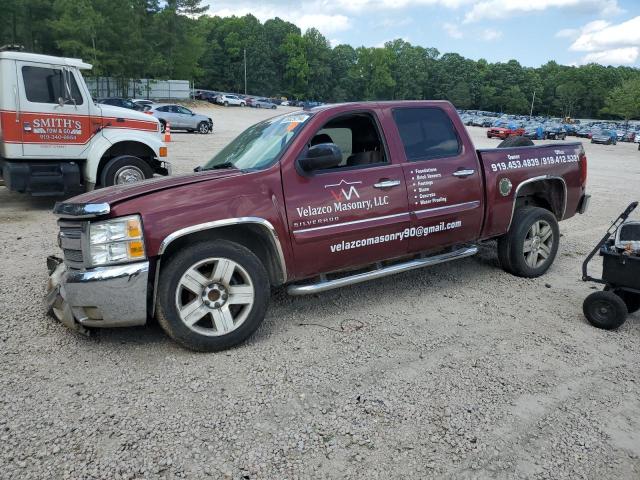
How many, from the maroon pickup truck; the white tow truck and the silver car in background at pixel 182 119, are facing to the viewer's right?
2

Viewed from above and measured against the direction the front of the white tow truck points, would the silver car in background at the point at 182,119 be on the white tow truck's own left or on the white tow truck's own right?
on the white tow truck's own left

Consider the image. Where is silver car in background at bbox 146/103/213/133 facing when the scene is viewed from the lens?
facing to the right of the viewer

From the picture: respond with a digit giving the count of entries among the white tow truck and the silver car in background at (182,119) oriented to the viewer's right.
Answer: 2

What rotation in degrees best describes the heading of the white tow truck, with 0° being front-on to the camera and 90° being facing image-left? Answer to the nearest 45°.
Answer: approximately 270°

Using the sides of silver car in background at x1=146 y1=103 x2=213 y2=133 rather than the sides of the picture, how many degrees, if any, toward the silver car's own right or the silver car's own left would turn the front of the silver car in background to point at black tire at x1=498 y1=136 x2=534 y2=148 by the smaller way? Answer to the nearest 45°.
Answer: approximately 90° to the silver car's own right

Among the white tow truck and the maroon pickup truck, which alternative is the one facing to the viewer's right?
the white tow truck

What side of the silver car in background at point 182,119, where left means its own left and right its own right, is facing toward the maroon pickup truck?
right
